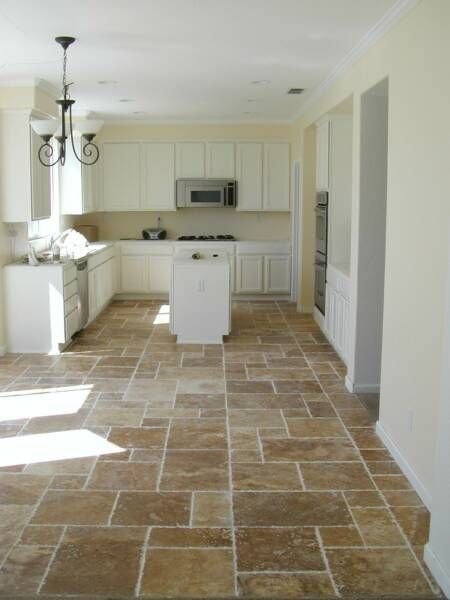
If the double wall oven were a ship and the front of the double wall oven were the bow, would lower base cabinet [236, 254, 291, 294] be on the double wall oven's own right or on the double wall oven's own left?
on the double wall oven's own right

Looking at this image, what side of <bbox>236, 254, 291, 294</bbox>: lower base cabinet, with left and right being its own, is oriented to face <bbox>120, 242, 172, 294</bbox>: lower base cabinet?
right

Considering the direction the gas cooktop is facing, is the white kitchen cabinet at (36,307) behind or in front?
in front

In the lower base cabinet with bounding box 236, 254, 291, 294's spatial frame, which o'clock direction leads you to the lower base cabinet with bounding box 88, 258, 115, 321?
the lower base cabinet with bounding box 88, 258, 115, 321 is roughly at 2 o'clock from the lower base cabinet with bounding box 236, 254, 291, 294.

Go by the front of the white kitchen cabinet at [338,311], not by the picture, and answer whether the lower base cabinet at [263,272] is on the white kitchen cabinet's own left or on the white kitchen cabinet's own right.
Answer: on the white kitchen cabinet's own right

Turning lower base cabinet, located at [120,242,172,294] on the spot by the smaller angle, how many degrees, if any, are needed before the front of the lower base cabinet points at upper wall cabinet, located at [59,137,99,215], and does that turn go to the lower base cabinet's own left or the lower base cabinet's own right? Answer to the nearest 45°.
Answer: approximately 45° to the lower base cabinet's own right

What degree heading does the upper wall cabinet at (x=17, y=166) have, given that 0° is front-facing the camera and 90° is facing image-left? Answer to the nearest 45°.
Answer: approximately 270°

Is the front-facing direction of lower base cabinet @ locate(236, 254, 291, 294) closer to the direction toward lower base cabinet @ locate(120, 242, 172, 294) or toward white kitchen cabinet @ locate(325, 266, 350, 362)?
the white kitchen cabinet

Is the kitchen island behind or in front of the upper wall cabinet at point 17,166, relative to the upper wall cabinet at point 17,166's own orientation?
in front

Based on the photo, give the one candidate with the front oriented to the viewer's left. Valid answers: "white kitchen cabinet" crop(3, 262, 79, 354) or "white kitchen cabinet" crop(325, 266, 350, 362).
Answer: "white kitchen cabinet" crop(325, 266, 350, 362)

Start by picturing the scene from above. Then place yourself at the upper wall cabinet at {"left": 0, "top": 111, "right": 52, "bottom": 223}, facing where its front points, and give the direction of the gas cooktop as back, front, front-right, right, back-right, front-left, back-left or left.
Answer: front-left

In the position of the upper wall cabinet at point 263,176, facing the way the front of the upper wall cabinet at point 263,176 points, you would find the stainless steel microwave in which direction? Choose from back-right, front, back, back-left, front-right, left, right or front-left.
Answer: right
